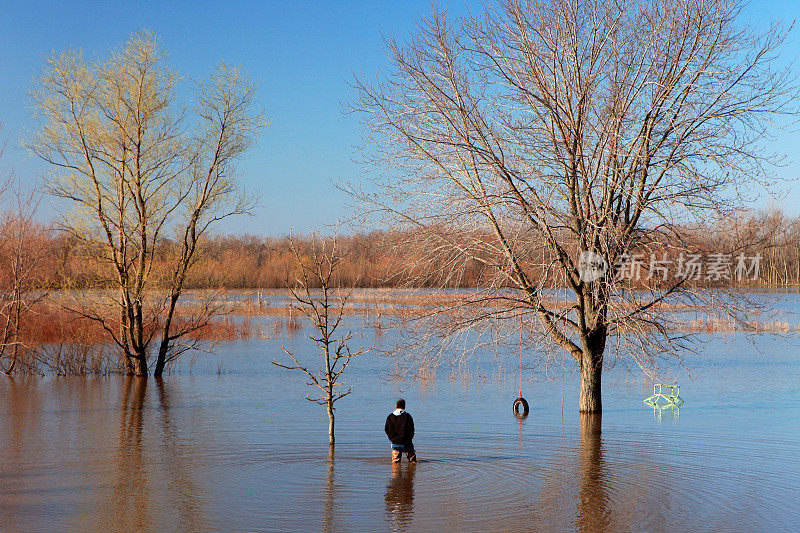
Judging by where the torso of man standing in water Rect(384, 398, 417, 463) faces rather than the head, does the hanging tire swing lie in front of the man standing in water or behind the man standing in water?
in front

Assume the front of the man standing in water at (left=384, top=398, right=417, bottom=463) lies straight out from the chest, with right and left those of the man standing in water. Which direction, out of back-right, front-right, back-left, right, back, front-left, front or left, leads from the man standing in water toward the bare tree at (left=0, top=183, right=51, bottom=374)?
front-left

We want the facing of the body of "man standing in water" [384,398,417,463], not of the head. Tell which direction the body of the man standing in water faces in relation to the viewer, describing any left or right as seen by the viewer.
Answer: facing away from the viewer

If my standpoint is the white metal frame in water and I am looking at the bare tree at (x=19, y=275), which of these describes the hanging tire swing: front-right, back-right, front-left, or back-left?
front-left

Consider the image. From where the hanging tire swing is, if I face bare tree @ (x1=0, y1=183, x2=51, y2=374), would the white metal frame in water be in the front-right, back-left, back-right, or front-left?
back-right

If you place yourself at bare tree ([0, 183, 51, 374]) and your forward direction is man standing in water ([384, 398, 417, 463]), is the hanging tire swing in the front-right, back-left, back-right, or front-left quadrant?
front-left

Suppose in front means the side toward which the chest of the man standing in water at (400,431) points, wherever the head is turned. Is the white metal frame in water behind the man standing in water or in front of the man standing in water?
in front
